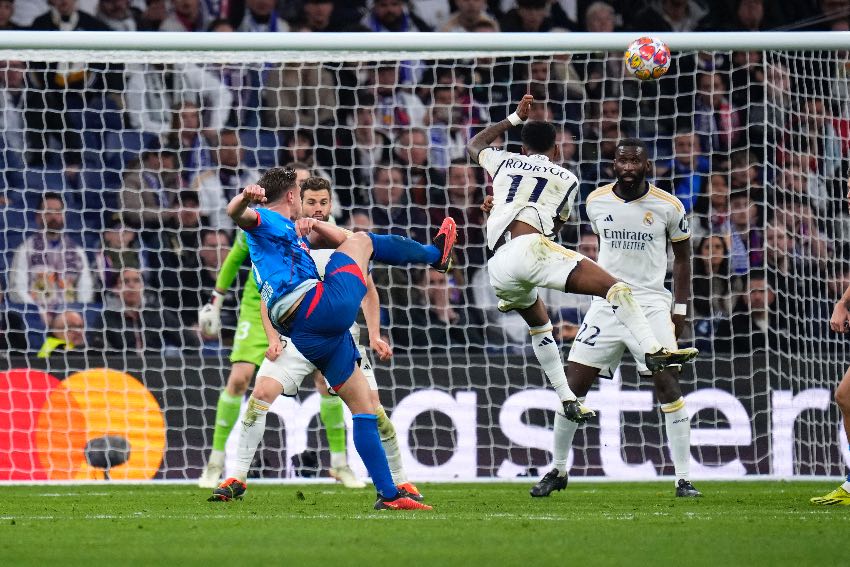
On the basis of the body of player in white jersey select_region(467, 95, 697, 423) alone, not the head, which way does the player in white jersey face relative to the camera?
away from the camera

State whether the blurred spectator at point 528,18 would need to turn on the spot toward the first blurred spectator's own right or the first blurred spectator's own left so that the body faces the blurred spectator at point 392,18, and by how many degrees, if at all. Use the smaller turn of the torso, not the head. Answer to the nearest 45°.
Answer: approximately 90° to the first blurred spectator's own right

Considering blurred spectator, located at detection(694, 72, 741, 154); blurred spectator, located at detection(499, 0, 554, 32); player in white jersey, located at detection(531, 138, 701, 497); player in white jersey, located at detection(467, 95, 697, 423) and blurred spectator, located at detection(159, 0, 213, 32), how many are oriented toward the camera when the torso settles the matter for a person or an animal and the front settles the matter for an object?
4

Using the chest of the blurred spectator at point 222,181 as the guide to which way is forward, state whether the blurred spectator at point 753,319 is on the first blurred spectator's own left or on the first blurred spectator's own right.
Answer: on the first blurred spectator's own left

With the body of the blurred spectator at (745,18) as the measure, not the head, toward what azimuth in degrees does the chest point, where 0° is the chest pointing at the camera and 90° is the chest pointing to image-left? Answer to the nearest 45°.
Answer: approximately 0°

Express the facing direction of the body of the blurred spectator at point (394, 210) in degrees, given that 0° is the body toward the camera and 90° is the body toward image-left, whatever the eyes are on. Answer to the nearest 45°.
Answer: approximately 0°
